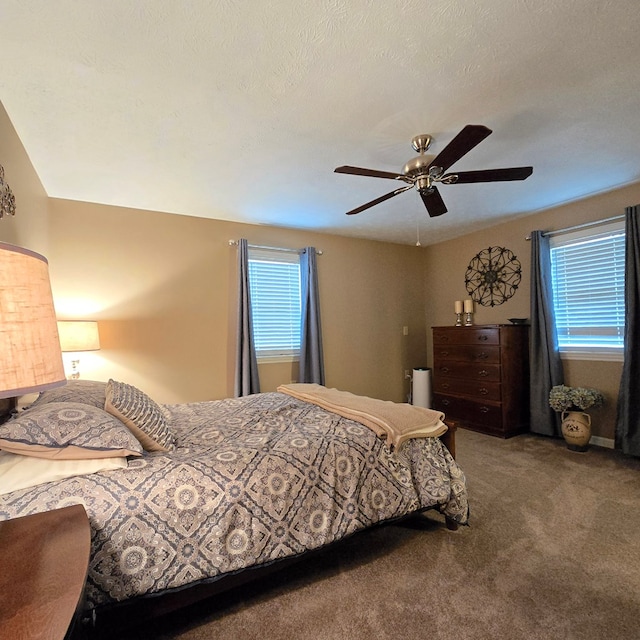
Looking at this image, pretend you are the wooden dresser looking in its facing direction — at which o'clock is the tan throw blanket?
The tan throw blanket is roughly at 11 o'clock from the wooden dresser.

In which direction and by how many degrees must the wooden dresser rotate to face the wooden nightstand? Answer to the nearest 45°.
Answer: approximately 45° to its left

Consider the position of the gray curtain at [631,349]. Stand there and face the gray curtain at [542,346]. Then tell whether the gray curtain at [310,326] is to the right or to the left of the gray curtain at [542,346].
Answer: left

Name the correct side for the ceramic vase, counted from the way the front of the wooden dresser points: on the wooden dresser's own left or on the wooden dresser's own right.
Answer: on the wooden dresser's own left

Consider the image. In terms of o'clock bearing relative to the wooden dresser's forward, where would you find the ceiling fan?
The ceiling fan is roughly at 11 o'clock from the wooden dresser.

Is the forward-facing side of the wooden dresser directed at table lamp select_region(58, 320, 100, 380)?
yes

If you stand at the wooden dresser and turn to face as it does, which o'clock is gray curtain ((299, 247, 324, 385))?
The gray curtain is roughly at 1 o'clock from the wooden dresser.

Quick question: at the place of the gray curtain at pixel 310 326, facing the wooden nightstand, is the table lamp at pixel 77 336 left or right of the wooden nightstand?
right

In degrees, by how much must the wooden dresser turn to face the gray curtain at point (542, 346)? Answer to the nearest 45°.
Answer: approximately 135° to its left

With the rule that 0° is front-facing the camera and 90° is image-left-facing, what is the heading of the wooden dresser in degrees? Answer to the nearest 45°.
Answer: approximately 45°
